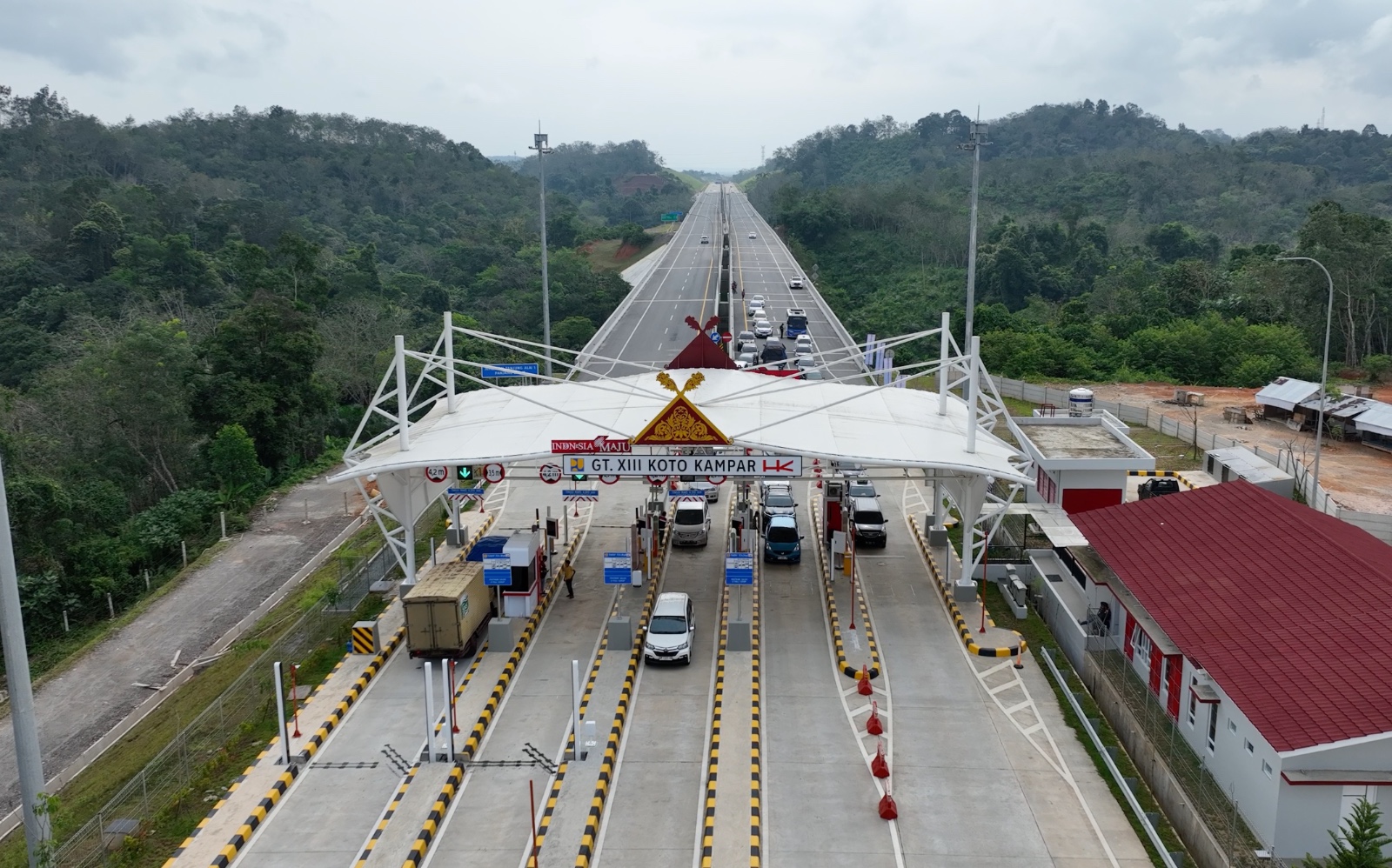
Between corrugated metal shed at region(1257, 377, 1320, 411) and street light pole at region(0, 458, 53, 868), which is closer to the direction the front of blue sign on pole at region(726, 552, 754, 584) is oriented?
the street light pole

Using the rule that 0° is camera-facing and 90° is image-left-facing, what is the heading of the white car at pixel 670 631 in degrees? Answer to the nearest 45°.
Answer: approximately 0°

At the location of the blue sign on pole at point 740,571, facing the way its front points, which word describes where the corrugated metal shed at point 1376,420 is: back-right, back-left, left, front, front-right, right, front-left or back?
back-left

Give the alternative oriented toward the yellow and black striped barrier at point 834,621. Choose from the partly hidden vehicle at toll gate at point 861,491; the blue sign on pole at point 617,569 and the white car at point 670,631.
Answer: the partly hidden vehicle at toll gate

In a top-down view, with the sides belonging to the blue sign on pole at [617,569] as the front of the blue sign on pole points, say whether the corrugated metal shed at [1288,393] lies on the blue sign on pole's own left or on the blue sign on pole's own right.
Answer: on the blue sign on pole's own left

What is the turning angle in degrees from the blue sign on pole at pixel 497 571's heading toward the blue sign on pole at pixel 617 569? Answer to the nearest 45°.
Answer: approximately 90° to its left

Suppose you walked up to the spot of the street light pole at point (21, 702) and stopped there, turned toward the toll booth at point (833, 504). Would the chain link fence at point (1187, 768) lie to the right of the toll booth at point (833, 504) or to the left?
right

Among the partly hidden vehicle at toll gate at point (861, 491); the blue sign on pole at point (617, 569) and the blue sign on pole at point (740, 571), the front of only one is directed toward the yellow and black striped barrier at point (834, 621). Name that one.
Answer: the partly hidden vehicle at toll gate
